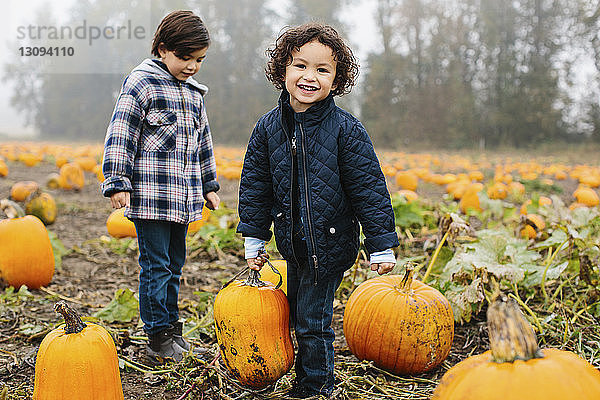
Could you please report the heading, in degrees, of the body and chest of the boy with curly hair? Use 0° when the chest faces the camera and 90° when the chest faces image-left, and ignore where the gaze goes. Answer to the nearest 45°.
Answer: approximately 0°

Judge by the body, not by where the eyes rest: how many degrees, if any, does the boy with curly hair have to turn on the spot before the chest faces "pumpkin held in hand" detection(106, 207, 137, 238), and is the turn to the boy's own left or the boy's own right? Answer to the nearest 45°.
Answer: approximately 135° to the boy's own right

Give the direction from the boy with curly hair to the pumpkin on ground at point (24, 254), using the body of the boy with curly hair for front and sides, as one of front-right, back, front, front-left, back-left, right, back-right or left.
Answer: back-right

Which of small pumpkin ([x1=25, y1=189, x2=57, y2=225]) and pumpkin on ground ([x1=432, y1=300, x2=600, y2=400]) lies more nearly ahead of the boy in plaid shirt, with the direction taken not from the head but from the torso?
the pumpkin on ground

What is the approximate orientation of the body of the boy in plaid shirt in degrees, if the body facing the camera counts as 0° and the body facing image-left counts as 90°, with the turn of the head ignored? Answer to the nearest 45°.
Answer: approximately 315°

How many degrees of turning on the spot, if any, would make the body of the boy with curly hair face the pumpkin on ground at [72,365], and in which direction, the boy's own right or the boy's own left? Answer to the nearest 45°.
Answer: approximately 90° to the boy's own right

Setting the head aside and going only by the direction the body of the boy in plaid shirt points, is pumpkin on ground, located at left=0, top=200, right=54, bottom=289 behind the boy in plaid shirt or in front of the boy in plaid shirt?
behind

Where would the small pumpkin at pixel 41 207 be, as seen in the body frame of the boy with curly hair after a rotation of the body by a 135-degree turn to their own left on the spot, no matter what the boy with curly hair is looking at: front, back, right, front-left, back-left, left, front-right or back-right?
left

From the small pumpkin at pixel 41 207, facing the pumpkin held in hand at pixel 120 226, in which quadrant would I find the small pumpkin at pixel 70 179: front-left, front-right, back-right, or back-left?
back-left

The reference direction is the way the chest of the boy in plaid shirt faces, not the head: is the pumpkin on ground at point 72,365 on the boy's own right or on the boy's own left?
on the boy's own right

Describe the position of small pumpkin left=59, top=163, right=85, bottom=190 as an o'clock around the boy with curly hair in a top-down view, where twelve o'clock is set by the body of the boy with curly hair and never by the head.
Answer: The small pumpkin is roughly at 5 o'clock from the boy with curly hair.
